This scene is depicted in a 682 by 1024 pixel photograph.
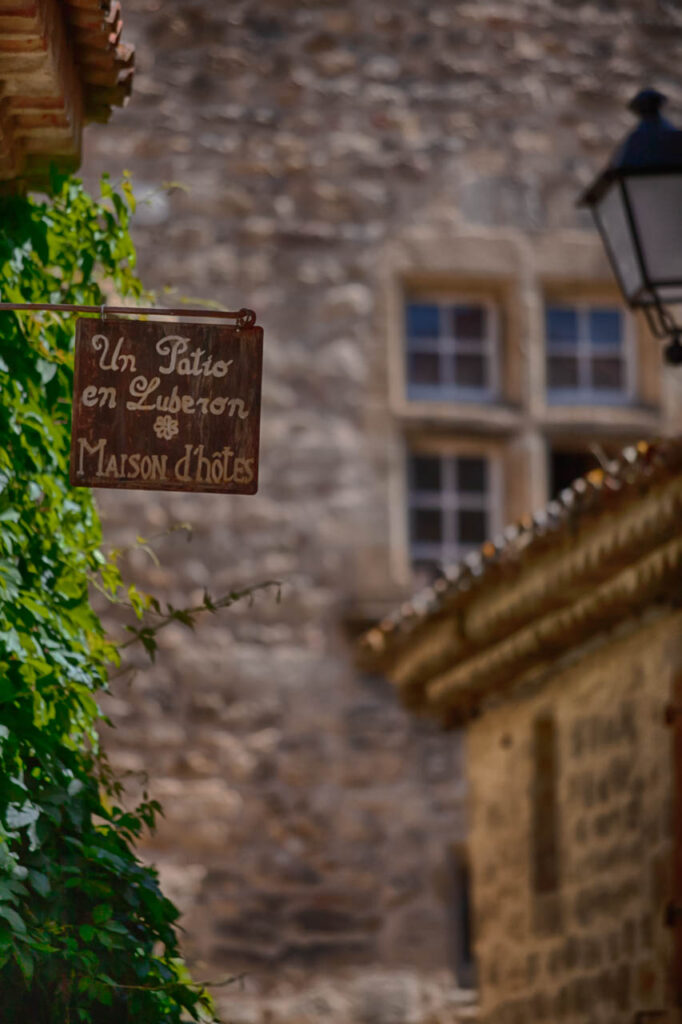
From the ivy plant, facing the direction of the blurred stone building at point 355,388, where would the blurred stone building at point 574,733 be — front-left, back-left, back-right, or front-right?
front-right

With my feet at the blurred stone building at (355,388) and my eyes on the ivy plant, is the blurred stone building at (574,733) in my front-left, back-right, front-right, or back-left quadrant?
front-left

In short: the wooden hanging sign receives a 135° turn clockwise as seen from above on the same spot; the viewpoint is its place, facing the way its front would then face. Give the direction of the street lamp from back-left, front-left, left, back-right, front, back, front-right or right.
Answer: right

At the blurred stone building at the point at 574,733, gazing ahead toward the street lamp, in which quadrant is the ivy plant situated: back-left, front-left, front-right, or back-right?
front-right

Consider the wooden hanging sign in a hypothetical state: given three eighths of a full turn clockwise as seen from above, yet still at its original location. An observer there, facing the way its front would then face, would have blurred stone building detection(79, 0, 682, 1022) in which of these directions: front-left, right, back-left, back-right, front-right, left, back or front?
front-right

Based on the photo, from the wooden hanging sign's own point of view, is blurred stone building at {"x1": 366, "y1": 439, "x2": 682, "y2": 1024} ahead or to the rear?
to the rear

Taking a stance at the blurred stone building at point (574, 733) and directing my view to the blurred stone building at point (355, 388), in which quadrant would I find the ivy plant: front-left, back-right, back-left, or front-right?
back-left

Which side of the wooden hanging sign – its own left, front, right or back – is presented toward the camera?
front
